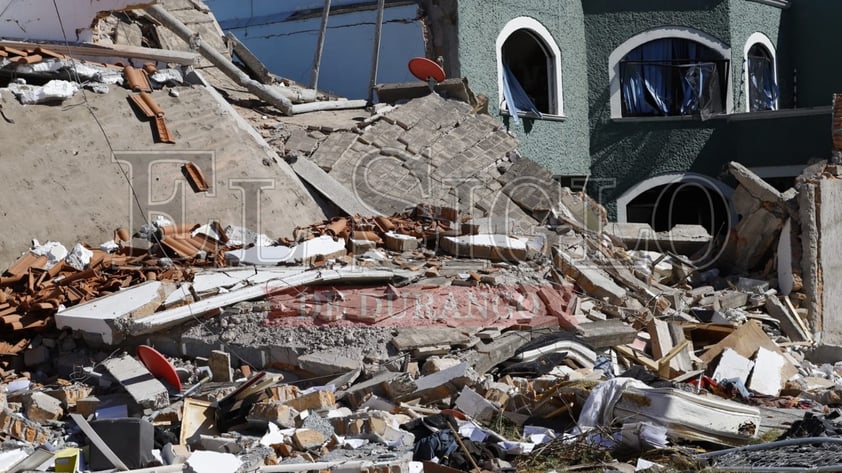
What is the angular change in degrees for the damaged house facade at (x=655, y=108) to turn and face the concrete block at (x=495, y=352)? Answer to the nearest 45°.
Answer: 0° — it already faces it

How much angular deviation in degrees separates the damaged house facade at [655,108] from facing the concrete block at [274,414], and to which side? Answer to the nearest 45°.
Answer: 0° — it already faces it

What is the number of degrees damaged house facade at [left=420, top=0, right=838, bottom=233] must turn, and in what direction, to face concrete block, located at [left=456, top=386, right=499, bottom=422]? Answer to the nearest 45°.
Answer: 0° — it already faces it

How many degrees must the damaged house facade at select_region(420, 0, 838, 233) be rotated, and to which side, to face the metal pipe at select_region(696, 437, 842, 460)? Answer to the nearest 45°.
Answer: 0° — it already faces it

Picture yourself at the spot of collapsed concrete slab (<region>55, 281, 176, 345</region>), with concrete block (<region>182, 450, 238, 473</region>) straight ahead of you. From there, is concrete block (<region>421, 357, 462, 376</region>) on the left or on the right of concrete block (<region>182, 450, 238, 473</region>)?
left

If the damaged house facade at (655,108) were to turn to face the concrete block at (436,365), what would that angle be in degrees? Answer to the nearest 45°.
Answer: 0° — it already faces it

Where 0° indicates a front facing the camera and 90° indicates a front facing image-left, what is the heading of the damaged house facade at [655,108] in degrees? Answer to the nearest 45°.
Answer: approximately 0°
